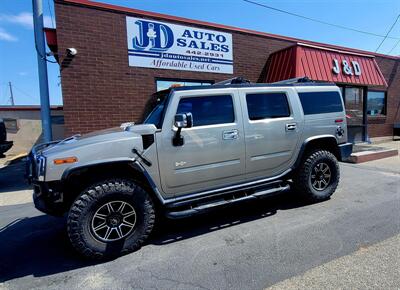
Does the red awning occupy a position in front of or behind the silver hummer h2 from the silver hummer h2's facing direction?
behind

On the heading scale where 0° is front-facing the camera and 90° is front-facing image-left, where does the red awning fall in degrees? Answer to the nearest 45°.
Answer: approximately 315°

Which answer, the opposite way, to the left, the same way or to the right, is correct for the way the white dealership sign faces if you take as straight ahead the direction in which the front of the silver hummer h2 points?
to the left

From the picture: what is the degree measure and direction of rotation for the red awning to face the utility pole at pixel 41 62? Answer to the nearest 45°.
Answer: approximately 90° to its right

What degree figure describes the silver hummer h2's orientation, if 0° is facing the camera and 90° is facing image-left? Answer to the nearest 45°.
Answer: approximately 45°

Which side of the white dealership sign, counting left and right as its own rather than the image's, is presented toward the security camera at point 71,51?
right

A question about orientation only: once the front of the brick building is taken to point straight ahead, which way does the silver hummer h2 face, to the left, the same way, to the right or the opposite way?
to the right

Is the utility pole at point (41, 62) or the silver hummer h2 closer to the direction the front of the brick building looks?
the silver hummer h2

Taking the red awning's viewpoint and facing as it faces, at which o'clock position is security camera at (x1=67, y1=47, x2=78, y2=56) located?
The security camera is roughly at 3 o'clock from the red awning.

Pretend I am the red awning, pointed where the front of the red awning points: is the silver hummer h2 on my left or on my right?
on my right
